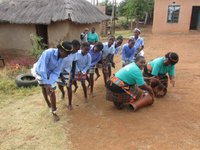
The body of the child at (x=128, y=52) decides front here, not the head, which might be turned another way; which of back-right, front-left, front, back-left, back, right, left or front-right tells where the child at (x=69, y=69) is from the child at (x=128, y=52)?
front

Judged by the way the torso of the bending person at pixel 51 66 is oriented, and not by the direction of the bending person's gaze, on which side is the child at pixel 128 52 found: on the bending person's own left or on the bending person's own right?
on the bending person's own left

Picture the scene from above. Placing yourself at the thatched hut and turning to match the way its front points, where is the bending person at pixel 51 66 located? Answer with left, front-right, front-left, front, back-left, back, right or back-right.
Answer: front

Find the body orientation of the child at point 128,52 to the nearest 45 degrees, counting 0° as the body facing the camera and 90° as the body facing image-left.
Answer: approximately 45°

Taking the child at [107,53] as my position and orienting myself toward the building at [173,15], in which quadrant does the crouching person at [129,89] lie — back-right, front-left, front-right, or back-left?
back-right

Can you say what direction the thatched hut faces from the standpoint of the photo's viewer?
facing the viewer
